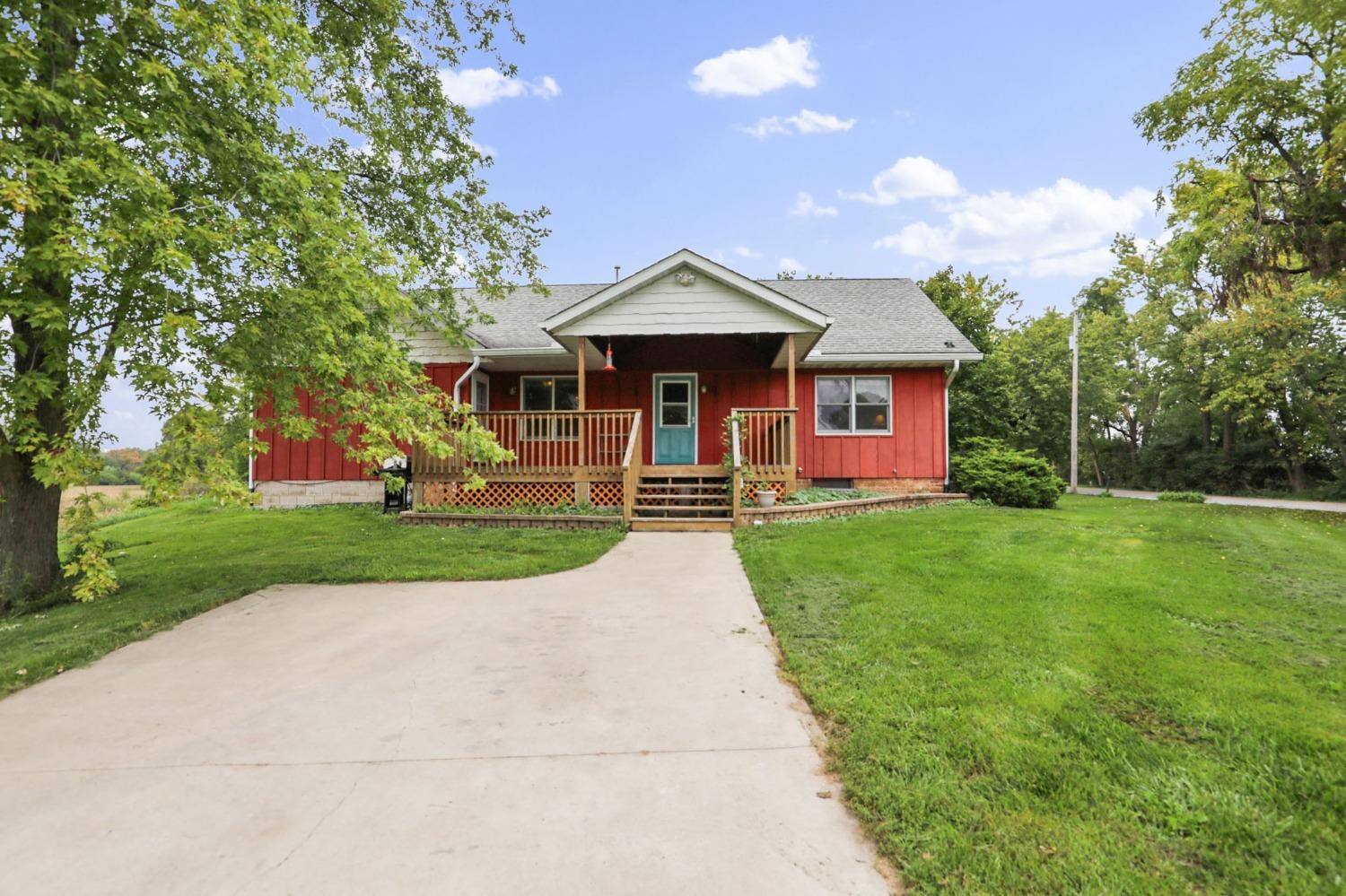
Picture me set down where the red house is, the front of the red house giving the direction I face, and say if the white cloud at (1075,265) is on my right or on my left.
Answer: on my left

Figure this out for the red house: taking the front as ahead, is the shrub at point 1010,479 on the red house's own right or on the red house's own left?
on the red house's own left

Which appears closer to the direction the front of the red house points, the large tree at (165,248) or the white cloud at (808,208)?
the large tree

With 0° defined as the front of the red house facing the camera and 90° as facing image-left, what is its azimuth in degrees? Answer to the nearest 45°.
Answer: approximately 0°

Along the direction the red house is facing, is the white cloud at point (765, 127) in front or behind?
behind

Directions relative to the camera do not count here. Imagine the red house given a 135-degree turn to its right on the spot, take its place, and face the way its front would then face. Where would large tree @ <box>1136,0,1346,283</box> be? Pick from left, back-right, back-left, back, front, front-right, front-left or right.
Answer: back
